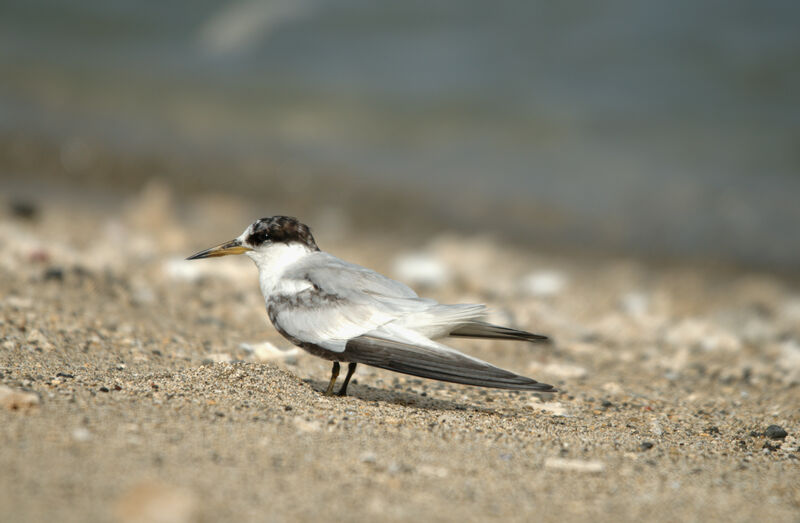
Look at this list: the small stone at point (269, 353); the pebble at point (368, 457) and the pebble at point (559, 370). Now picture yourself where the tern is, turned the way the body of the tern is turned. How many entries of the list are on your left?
1

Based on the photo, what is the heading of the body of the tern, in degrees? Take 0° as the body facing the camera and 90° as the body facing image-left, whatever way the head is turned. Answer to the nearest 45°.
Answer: approximately 90°

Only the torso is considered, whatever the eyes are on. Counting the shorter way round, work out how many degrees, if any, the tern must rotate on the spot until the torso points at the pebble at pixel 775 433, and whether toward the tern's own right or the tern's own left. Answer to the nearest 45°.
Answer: approximately 180°

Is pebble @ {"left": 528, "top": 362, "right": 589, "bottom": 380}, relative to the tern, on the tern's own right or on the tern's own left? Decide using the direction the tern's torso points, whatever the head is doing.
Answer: on the tern's own right

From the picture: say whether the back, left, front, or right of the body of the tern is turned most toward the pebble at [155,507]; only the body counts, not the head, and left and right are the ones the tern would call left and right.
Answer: left

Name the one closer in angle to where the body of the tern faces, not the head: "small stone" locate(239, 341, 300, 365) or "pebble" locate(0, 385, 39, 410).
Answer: the pebble

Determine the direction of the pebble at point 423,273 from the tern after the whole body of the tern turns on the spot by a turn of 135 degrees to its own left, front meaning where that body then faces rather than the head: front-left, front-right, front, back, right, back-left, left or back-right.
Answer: back-left
